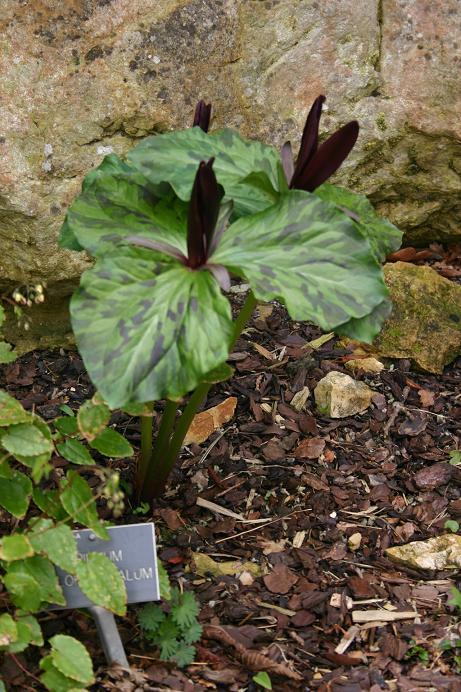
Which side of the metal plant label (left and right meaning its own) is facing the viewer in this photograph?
front

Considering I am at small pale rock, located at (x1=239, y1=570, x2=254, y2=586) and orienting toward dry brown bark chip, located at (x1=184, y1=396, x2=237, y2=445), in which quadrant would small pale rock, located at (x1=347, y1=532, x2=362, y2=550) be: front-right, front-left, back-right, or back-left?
front-right

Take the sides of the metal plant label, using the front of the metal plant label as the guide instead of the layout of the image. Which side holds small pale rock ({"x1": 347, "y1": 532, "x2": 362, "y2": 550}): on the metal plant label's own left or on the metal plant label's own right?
on the metal plant label's own left

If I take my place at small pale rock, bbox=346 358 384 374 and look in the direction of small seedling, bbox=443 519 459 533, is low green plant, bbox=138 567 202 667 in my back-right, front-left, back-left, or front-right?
front-right

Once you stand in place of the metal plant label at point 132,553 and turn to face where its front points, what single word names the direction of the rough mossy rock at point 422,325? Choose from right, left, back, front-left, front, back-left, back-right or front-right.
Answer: back-left

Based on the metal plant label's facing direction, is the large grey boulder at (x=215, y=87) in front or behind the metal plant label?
behind

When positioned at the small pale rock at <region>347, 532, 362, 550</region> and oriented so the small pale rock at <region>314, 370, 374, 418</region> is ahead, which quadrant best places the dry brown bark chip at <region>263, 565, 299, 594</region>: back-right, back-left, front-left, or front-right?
back-left

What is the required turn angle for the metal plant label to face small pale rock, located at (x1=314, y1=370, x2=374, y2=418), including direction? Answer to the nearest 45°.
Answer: approximately 135° to its left
